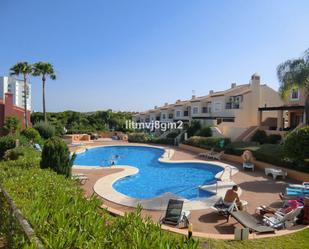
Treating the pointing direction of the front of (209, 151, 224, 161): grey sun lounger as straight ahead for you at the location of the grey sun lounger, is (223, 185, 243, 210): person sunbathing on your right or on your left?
on your left

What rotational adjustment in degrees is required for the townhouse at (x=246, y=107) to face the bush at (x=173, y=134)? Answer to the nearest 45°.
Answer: approximately 45° to its right

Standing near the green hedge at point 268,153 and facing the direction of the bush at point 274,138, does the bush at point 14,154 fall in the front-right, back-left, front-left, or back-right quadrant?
back-left

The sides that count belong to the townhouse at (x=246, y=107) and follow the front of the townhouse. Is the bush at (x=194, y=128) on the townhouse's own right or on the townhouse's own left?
on the townhouse's own right

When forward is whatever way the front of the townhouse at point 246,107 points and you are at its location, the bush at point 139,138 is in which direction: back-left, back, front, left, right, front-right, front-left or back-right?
front-right

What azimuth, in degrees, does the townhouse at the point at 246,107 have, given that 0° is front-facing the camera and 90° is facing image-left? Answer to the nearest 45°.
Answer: approximately 45°

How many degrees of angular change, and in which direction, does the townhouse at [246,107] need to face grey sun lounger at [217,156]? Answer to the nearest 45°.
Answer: approximately 45° to its left

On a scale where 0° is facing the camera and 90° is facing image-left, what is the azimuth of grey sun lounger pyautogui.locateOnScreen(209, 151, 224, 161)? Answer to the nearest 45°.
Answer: approximately 45°

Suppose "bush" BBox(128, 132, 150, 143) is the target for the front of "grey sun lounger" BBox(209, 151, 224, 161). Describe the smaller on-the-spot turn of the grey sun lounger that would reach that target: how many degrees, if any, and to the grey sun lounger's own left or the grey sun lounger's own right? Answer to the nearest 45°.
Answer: approximately 90° to the grey sun lounger's own right

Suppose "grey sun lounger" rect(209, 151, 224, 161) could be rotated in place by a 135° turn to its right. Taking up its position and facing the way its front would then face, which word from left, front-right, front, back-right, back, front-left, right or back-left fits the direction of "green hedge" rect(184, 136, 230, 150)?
front

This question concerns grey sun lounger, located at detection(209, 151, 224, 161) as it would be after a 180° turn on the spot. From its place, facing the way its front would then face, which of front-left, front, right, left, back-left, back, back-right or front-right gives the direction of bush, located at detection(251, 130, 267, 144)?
front

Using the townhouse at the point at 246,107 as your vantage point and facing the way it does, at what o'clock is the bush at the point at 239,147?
The bush is roughly at 11 o'clock from the townhouse.

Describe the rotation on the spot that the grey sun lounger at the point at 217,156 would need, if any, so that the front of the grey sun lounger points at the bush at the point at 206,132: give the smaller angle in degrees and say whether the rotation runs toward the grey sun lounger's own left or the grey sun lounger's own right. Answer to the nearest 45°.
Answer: approximately 135° to the grey sun lounger's own right
